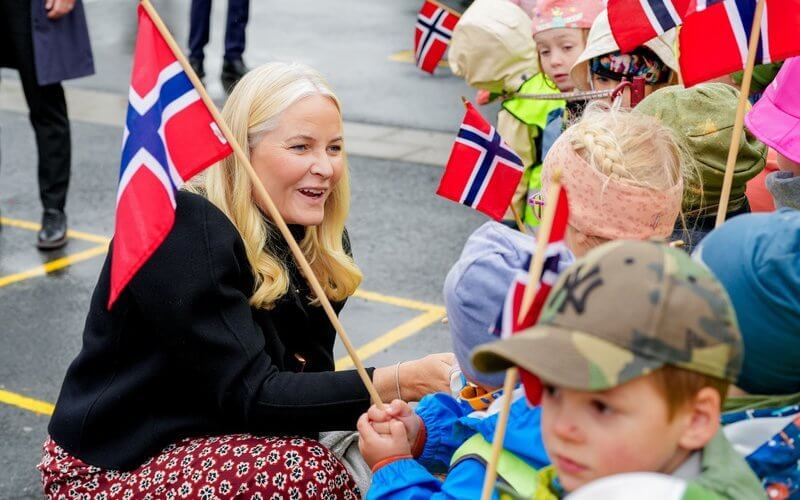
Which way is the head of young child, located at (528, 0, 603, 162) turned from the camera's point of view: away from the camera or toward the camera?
toward the camera

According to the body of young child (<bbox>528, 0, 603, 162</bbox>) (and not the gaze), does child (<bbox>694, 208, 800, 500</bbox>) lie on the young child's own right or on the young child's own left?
on the young child's own left

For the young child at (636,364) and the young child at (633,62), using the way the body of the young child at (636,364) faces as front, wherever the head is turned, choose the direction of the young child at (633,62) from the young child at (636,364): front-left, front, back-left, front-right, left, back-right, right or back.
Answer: back-right

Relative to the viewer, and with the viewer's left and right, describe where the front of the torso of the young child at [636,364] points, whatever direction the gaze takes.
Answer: facing the viewer and to the left of the viewer

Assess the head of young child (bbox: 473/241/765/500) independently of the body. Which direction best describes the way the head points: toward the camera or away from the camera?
toward the camera

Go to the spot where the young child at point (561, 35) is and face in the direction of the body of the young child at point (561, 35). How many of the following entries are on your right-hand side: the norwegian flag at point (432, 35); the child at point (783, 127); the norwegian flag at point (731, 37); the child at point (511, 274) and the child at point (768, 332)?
1

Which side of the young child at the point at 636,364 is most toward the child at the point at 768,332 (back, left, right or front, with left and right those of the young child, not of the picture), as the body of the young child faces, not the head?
back

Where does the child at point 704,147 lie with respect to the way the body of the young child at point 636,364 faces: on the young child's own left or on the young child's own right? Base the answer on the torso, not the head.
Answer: on the young child's own right

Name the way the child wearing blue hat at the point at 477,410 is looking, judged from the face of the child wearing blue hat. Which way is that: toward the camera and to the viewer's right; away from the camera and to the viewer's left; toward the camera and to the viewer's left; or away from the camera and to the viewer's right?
away from the camera and to the viewer's left

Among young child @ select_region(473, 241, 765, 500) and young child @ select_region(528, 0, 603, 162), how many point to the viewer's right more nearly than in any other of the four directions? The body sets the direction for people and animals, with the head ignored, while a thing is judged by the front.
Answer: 0
